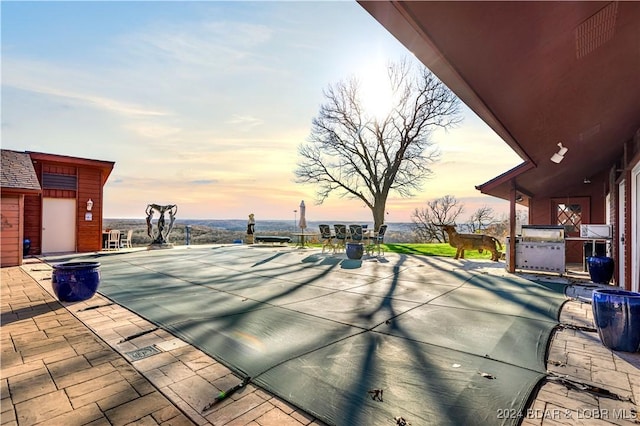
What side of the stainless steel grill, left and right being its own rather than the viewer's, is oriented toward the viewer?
front

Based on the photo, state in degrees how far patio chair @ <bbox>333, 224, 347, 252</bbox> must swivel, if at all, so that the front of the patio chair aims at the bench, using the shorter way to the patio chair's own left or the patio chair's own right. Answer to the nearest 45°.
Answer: approximately 45° to the patio chair's own left

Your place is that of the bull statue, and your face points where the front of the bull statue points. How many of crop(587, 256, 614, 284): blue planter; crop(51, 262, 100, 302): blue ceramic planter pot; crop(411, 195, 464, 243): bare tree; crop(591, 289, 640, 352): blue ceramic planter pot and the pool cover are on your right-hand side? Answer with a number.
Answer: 1

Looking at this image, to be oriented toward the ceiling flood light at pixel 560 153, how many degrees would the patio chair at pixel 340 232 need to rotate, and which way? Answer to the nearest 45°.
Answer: approximately 135° to its right

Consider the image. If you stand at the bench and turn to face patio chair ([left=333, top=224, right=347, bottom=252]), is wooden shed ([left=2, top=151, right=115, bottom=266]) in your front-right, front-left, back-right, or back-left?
back-right

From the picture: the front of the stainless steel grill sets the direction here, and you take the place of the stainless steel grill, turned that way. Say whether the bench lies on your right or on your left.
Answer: on your right

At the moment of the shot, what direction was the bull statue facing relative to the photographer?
facing to the left of the viewer

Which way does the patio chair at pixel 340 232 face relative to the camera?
away from the camera

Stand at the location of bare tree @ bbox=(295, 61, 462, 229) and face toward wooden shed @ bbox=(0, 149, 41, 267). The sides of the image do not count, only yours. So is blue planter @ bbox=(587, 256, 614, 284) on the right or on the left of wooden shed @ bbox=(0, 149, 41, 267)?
left
